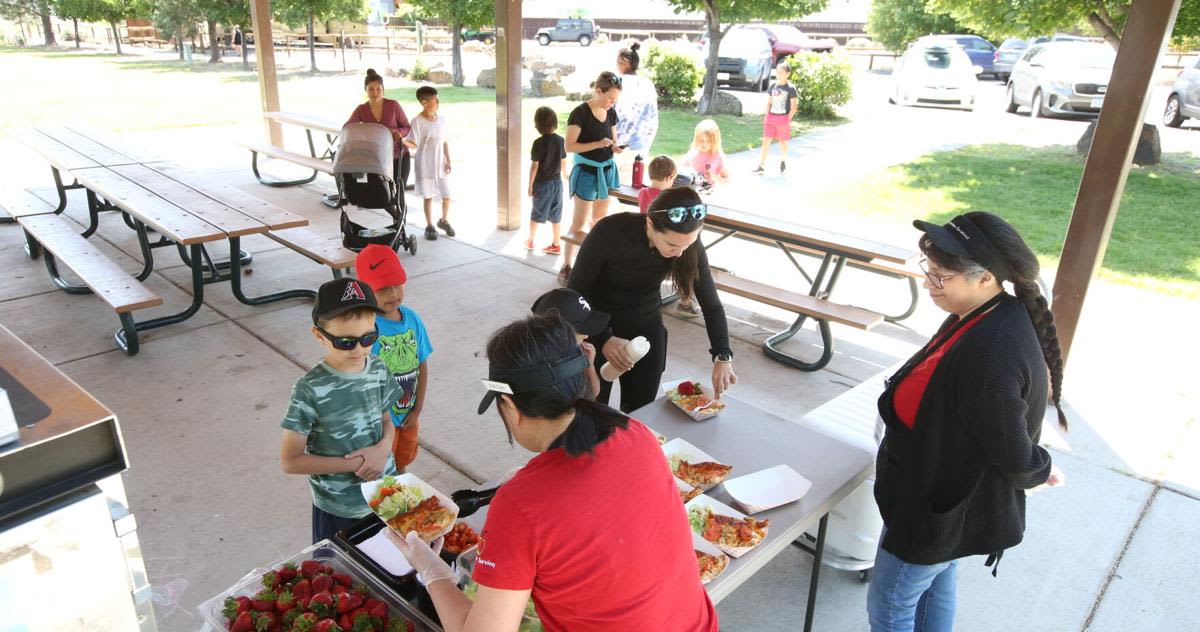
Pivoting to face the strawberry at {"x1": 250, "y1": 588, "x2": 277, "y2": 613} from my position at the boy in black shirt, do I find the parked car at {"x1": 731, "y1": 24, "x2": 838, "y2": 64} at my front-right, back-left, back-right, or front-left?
back-left

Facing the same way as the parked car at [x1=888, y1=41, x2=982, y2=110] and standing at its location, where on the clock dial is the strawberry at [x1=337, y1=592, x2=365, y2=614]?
The strawberry is roughly at 12 o'clock from the parked car.

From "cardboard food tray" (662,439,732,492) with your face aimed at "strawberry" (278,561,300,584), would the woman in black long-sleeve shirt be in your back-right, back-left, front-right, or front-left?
back-right

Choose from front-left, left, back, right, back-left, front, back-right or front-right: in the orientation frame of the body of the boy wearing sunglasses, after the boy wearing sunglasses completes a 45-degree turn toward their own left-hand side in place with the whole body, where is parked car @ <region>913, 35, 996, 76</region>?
front-left
